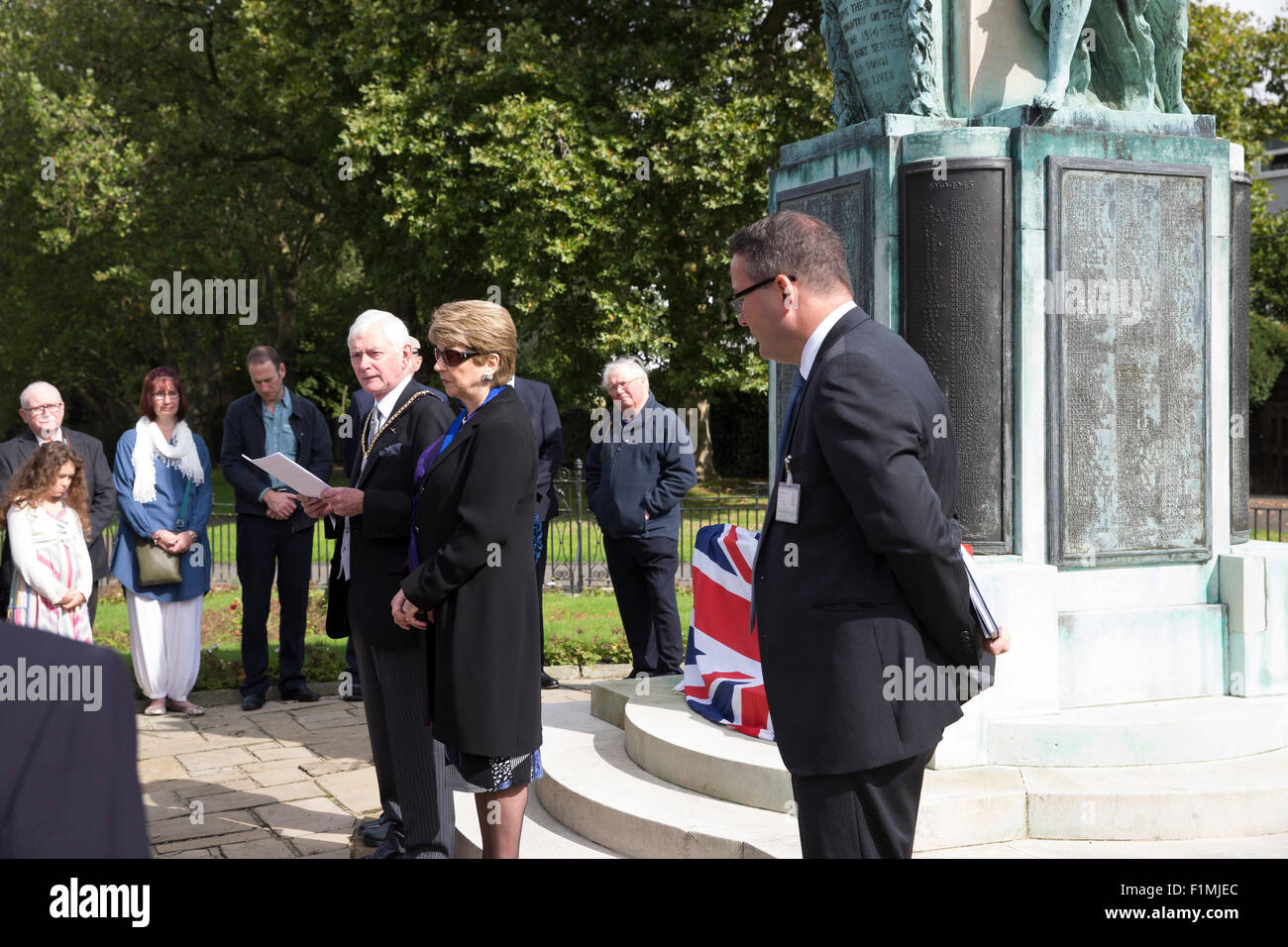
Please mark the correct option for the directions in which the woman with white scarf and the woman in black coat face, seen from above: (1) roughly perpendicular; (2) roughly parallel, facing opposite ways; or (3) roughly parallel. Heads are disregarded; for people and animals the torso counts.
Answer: roughly perpendicular

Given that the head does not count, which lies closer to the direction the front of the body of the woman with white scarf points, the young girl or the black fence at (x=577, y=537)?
the young girl

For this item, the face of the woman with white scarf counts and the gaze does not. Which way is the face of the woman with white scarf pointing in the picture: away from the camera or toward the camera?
toward the camera

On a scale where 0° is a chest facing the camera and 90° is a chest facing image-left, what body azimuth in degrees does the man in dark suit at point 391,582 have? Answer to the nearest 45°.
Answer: approximately 45°

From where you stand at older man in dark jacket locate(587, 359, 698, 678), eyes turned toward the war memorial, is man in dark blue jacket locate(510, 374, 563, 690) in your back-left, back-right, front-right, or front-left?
back-right

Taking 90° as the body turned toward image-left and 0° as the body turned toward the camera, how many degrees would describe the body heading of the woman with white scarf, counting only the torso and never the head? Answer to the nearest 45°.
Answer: approximately 0°

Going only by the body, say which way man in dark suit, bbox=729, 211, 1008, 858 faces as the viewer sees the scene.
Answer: to the viewer's left

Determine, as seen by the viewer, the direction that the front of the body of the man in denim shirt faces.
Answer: toward the camera

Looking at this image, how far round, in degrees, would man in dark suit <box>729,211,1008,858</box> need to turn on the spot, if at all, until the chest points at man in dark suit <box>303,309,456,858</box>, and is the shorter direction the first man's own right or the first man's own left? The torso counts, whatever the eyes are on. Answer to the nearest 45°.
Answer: approximately 45° to the first man's own right

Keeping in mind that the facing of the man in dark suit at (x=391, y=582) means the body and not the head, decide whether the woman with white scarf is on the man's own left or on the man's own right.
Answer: on the man's own right

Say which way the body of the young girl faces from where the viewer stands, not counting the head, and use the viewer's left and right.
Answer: facing the viewer and to the right of the viewer

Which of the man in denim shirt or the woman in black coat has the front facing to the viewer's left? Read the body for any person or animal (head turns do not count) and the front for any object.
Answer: the woman in black coat
